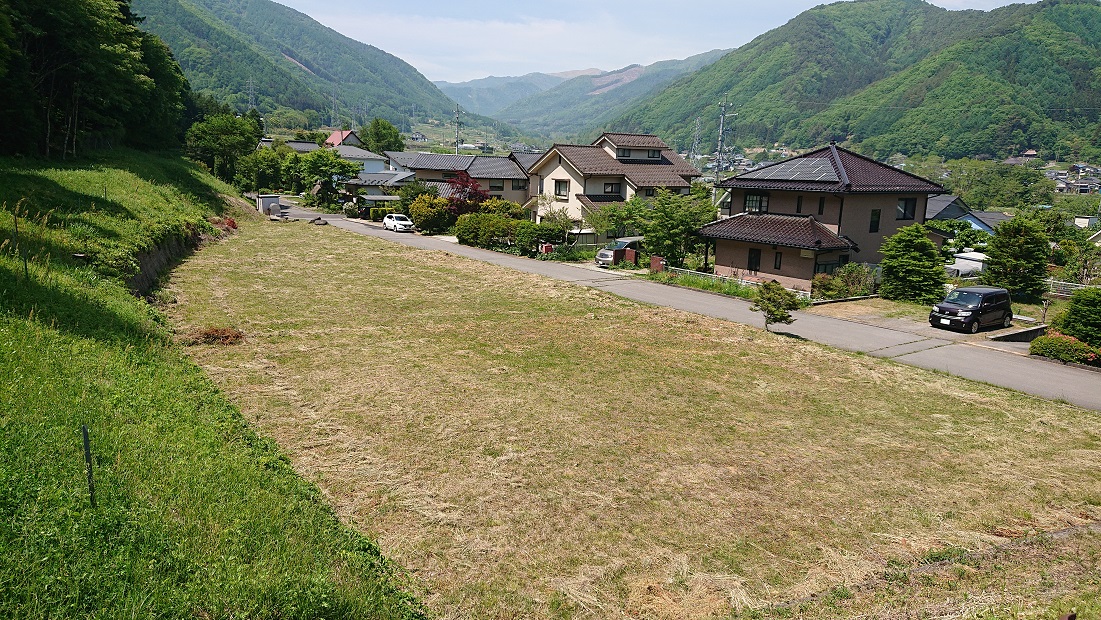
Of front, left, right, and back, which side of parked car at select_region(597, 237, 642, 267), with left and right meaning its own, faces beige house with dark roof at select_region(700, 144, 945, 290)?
left

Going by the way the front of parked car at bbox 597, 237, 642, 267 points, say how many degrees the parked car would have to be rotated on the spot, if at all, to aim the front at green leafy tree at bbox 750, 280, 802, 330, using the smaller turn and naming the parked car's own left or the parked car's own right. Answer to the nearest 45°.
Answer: approximately 45° to the parked car's own left

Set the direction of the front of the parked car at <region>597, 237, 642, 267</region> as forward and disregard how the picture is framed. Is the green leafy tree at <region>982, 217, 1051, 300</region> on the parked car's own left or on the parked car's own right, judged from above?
on the parked car's own left

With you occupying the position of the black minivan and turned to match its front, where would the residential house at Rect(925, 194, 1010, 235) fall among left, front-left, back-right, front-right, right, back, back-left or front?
back-right

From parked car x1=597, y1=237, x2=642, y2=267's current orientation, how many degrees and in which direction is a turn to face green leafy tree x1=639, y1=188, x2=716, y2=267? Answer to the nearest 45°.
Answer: approximately 90° to its left

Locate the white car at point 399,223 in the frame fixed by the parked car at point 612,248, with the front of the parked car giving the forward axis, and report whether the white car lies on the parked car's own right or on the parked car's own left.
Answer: on the parked car's own right

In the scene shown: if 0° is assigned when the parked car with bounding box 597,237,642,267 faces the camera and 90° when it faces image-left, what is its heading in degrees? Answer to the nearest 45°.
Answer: approximately 45°

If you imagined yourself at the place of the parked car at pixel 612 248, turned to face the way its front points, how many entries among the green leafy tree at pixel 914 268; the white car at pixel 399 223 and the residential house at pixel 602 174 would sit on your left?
1

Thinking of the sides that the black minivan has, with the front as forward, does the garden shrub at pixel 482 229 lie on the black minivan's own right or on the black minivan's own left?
on the black minivan's own right

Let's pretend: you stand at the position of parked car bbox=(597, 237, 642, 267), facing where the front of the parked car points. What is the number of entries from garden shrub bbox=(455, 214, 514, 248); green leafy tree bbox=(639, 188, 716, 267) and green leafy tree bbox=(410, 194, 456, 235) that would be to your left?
1

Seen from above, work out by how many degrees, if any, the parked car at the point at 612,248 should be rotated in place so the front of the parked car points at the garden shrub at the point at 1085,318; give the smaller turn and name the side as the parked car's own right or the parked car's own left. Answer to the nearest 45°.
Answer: approximately 90° to the parked car's own left
